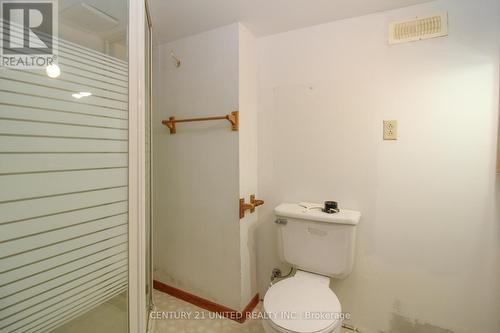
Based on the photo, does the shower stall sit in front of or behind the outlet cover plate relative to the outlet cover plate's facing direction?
in front

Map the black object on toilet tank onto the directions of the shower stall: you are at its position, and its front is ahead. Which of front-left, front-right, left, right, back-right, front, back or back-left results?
front-left

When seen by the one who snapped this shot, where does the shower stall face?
facing the viewer and to the right of the viewer

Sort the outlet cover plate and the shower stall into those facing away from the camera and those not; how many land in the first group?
0

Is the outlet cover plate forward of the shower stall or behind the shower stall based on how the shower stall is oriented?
forward

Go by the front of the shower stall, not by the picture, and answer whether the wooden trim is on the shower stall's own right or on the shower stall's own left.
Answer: on the shower stall's own left

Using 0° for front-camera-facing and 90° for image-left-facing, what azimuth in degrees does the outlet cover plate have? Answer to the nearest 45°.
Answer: approximately 0°
